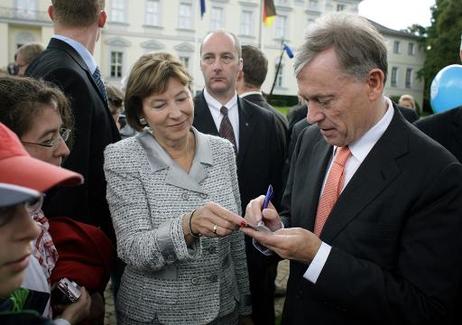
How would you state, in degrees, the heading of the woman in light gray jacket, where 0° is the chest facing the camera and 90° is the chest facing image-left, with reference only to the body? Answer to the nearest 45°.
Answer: approximately 315°

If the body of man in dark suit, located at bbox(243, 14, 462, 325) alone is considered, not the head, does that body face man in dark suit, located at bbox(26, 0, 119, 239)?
no

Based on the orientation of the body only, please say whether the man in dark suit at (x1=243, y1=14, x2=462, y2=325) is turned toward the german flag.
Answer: no

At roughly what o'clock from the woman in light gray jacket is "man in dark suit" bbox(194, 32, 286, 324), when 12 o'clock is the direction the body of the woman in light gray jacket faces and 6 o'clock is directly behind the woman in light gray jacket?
The man in dark suit is roughly at 8 o'clock from the woman in light gray jacket.

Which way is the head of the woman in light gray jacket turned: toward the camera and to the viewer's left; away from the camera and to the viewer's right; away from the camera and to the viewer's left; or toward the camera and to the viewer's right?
toward the camera and to the viewer's right

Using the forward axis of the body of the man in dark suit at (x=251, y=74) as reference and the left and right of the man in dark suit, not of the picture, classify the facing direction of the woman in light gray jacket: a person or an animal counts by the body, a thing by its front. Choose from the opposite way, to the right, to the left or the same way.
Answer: the opposite way

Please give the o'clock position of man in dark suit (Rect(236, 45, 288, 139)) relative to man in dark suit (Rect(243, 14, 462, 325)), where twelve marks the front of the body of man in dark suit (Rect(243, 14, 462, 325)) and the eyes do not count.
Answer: man in dark suit (Rect(236, 45, 288, 139)) is roughly at 4 o'clock from man in dark suit (Rect(243, 14, 462, 325)).

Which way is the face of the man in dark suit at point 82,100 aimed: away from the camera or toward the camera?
away from the camera

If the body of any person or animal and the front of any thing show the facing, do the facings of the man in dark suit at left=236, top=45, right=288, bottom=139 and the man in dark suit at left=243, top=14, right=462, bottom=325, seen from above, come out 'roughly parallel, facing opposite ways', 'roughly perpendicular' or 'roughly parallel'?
roughly perpendicular

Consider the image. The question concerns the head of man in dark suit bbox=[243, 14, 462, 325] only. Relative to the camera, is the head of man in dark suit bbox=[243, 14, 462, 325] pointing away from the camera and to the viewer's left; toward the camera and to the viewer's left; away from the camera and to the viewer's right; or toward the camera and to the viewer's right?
toward the camera and to the viewer's left

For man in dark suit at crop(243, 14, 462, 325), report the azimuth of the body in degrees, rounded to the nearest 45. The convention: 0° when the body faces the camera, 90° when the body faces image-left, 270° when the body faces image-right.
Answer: approximately 45°

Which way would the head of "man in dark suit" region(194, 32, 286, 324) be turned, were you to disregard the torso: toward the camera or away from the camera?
toward the camera
